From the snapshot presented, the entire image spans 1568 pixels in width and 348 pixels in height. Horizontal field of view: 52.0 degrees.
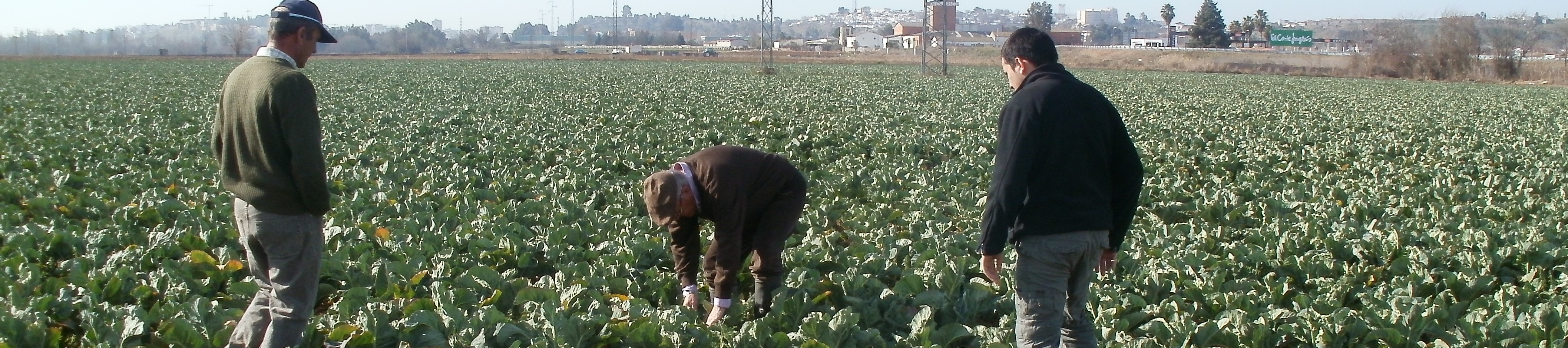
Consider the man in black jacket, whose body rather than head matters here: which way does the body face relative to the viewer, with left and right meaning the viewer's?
facing away from the viewer and to the left of the viewer

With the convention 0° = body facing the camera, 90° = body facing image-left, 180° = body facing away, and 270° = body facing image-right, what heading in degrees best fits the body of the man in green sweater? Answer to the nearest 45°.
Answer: approximately 225°

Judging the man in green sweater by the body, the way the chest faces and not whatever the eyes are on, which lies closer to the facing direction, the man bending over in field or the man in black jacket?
the man bending over in field

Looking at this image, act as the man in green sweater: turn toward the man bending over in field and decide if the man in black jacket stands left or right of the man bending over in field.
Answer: right

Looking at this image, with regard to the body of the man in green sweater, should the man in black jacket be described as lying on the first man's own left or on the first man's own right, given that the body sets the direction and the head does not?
on the first man's own right

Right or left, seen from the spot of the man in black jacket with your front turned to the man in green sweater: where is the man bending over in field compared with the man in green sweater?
right

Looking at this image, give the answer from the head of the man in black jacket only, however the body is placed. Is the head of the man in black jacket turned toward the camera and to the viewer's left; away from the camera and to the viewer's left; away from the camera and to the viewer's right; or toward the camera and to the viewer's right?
away from the camera and to the viewer's left

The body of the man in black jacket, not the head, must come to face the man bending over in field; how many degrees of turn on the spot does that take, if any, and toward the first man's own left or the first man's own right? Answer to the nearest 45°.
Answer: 0° — they already face them

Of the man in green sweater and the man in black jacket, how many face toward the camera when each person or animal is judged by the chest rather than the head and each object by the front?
0

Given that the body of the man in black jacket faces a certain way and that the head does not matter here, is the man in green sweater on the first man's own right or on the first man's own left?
on the first man's own left

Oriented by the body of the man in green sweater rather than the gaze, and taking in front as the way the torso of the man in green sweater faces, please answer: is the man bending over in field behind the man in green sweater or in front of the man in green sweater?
in front

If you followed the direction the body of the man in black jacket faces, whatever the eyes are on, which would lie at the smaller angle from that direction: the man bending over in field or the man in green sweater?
the man bending over in field
